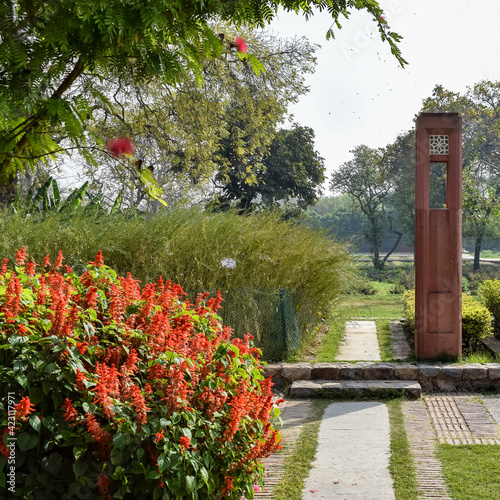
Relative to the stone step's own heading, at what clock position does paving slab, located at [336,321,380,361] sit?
The paving slab is roughly at 6 o'clock from the stone step.

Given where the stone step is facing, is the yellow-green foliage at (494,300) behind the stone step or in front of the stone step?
behind

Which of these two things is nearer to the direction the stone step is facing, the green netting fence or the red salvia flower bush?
the red salvia flower bush

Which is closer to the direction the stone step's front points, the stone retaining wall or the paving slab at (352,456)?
the paving slab

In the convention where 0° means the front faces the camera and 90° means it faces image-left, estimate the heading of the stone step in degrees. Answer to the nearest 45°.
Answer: approximately 0°

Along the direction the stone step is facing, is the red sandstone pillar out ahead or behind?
behind
